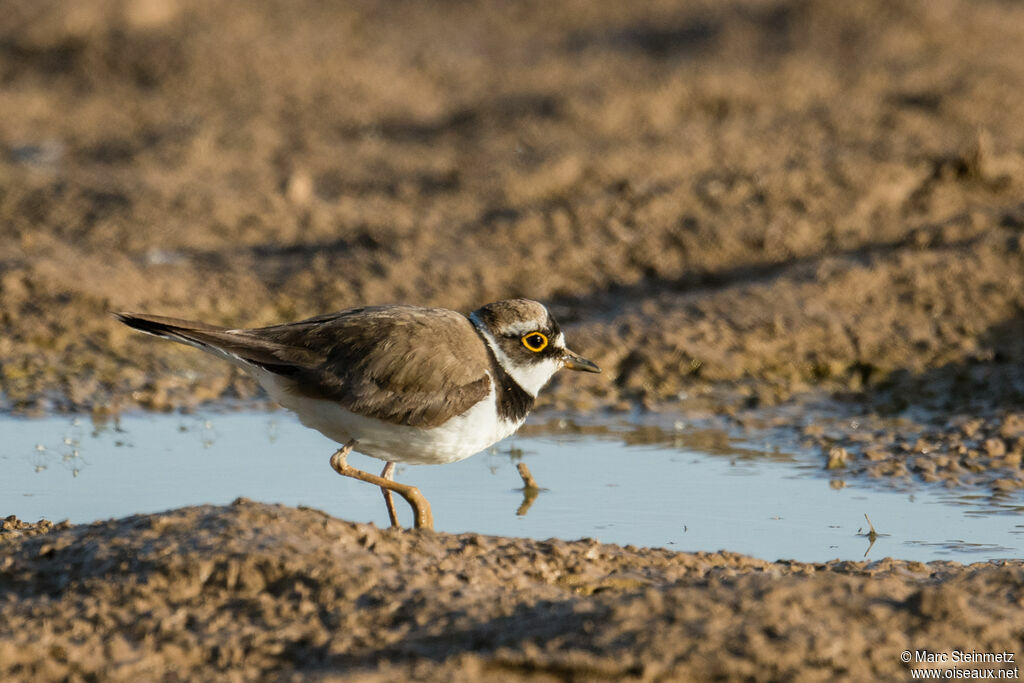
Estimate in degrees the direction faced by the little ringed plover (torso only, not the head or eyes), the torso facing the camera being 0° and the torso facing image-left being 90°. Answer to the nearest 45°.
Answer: approximately 270°

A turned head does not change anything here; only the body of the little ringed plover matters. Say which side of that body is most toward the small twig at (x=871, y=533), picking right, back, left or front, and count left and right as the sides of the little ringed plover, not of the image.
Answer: front

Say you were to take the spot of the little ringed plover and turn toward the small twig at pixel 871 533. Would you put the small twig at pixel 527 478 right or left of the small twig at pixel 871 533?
left

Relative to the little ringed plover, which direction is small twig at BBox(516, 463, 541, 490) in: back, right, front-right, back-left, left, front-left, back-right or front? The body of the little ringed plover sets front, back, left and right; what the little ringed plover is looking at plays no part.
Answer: front-left
